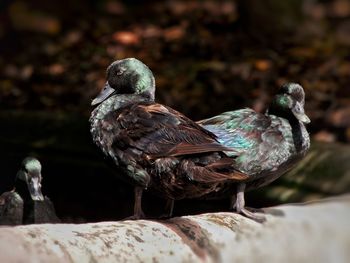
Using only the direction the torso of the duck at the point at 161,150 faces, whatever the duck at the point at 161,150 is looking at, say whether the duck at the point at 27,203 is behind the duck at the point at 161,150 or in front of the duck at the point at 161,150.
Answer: in front

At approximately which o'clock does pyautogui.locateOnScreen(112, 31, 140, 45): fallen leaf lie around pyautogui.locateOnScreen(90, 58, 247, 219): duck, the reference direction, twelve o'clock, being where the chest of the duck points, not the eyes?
The fallen leaf is roughly at 3 o'clock from the duck.

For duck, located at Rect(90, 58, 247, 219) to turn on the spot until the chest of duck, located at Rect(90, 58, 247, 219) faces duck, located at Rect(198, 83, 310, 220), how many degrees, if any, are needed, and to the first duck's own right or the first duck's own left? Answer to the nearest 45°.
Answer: approximately 135° to the first duck's own right

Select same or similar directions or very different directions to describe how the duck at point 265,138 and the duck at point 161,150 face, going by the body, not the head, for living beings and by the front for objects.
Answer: very different directions

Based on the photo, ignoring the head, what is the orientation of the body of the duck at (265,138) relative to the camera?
to the viewer's right

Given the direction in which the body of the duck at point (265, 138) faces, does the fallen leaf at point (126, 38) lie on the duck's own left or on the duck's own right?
on the duck's own left

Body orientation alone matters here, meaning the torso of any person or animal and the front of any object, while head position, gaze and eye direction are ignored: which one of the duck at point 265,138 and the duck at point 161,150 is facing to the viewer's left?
the duck at point 161,150

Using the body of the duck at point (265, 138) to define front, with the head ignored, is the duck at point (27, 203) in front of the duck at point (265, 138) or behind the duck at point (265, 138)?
behind

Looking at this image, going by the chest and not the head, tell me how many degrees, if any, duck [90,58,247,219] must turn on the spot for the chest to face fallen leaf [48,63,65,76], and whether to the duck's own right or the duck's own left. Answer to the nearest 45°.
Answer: approximately 90° to the duck's own right

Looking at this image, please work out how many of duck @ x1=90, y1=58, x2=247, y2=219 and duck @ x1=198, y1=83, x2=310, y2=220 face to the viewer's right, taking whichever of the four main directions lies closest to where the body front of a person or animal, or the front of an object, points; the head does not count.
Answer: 1

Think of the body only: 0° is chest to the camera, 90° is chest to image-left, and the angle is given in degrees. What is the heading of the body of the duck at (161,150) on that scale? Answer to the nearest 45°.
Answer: approximately 90°

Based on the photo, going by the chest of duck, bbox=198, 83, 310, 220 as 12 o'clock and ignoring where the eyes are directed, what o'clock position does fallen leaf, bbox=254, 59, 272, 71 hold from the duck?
The fallen leaf is roughly at 9 o'clock from the duck.
